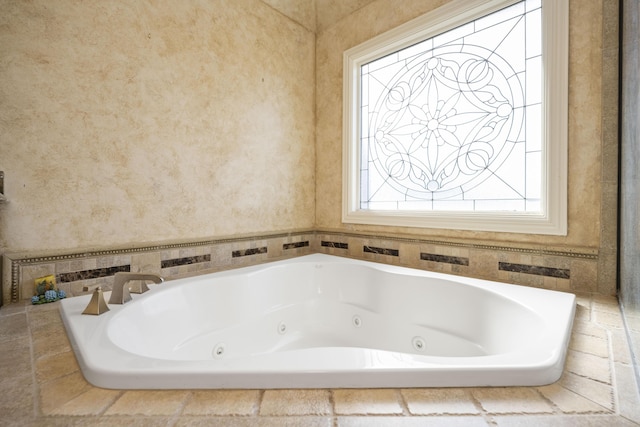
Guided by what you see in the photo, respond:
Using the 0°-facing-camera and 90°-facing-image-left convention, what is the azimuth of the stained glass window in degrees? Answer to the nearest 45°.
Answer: approximately 45°
